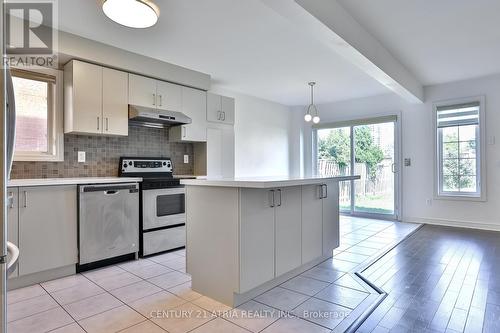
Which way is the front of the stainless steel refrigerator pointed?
to the viewer's right

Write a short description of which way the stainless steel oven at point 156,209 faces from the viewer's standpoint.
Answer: facing the viewer and to the right of the viewer

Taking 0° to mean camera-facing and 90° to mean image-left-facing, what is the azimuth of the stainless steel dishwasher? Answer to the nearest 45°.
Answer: approximately 315°

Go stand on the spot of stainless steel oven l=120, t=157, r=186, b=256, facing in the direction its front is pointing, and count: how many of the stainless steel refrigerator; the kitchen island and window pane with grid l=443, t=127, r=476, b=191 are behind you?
0

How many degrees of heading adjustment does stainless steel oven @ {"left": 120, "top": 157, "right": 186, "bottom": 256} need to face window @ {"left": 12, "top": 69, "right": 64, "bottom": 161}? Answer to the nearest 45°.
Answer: approximately 135° to its right

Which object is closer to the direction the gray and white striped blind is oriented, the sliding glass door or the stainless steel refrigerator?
the stainless steel refrigerator

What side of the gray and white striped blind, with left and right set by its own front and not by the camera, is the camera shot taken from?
front

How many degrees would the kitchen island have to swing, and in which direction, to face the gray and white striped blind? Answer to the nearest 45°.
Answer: approximately 90° to its left

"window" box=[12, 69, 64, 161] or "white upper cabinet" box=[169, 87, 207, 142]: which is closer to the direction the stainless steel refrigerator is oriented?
the white upper cabinet

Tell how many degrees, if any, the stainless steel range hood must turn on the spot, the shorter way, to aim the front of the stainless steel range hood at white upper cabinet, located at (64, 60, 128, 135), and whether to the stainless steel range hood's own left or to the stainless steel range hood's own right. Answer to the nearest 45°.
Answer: approximately 90° to the stainless steel range hood's own right

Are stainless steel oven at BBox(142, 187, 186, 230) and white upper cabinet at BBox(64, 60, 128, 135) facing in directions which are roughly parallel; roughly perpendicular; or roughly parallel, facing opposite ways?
roughly parallel

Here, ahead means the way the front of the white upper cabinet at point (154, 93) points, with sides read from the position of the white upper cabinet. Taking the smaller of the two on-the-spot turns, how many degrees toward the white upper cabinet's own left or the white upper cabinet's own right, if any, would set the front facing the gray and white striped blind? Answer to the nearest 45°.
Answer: approximately 45° to the white upper cabinet's own left

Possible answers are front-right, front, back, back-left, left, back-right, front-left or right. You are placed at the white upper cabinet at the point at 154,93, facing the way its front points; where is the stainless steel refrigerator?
front-right

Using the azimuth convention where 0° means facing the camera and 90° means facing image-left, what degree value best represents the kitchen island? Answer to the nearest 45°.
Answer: approximately 315°

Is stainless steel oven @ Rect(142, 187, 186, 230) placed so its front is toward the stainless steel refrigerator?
no

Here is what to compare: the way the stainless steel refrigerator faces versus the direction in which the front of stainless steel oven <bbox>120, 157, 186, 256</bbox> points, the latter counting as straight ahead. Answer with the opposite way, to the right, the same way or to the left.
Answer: to the left
